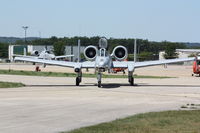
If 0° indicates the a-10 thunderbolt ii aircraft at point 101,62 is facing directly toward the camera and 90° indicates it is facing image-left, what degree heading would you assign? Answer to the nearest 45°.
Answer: approximately 0°
